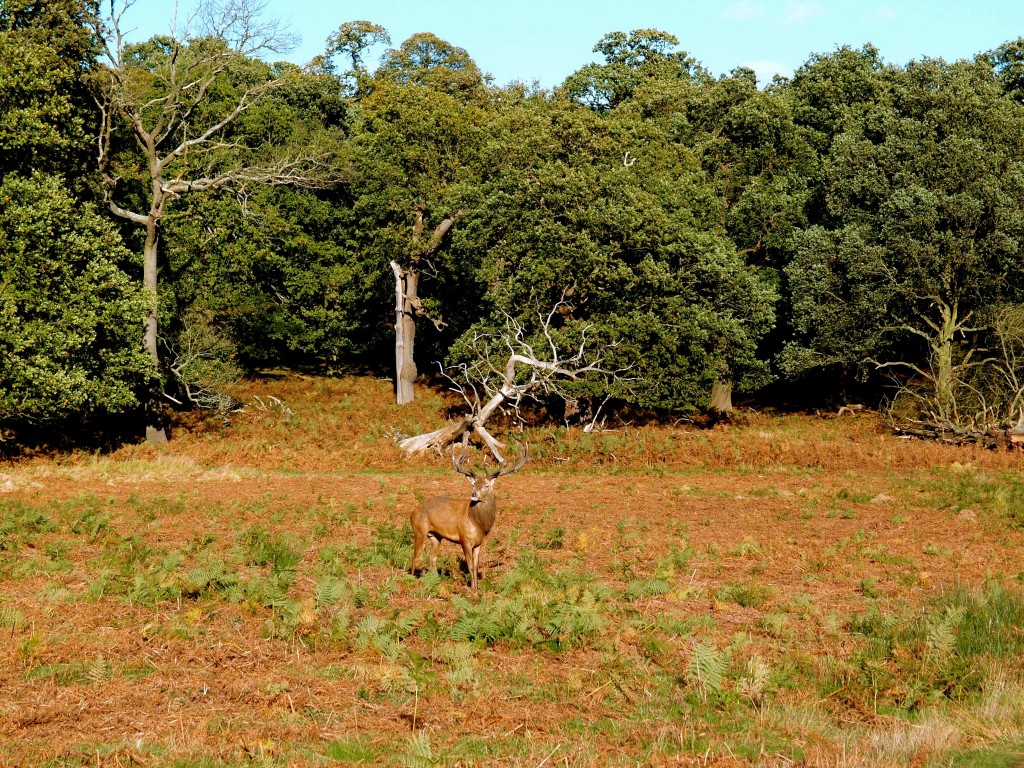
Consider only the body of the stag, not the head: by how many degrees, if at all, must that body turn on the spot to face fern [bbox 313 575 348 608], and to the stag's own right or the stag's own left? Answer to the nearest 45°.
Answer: approximately 90° to the stag's own right

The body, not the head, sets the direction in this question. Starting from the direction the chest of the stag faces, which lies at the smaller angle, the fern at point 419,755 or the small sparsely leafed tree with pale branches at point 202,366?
the fern

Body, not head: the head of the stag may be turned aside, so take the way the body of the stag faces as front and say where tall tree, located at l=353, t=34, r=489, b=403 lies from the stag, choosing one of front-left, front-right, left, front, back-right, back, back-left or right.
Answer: back-left

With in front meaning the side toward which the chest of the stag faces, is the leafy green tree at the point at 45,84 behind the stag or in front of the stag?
behind

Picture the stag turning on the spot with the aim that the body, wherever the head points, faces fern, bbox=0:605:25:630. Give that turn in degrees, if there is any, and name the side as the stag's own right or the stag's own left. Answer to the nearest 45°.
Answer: approximately 90° to the stag's own right

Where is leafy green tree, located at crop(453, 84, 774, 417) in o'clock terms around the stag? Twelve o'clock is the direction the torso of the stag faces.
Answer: The leafy green tree is roughly at 8 o'clock from the stag.

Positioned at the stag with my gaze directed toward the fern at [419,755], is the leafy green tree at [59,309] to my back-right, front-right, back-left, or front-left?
back-right

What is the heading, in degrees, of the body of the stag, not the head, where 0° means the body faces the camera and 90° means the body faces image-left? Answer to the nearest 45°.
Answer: approximately 315°

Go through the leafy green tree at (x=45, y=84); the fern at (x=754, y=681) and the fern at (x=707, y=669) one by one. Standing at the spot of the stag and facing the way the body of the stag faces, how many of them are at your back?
1
